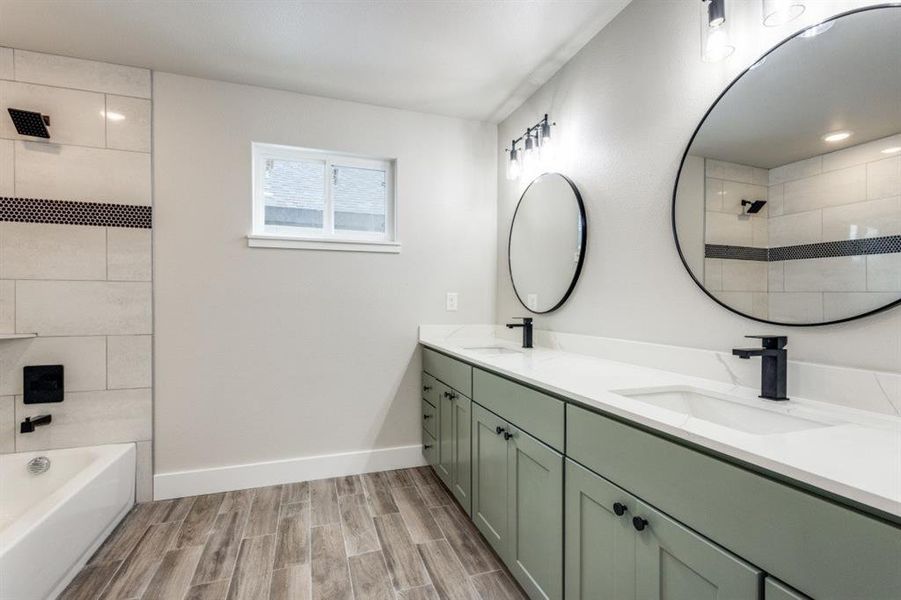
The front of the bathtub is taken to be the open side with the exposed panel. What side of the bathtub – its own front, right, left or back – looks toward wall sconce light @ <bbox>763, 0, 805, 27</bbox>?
front

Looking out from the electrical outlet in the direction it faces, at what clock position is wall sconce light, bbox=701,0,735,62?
The wall sconce light is roughly at 11 o'clock from the electrical outlet.

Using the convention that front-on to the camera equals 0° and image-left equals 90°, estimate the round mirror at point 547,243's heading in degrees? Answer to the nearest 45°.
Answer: approximately 45°

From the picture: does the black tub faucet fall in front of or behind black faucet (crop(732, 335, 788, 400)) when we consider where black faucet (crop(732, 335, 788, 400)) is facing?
in front

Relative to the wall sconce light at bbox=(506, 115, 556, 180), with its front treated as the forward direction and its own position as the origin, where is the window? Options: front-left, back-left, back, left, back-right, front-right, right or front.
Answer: front-right

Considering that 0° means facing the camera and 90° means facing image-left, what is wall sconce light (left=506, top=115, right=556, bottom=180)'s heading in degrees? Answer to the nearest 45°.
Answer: approximately 45°

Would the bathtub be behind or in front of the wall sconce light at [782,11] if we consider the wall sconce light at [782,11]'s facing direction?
in front

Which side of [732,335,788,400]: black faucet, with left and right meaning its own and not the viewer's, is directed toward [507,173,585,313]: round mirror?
right

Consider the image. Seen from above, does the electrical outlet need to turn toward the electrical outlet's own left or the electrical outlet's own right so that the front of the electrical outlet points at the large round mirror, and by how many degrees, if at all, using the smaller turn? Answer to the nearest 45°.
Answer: approximately 45° to the electrical outlet's own left

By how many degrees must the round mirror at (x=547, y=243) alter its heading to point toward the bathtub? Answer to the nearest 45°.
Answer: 0° — it already faces it

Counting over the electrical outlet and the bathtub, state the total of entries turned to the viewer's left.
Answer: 0

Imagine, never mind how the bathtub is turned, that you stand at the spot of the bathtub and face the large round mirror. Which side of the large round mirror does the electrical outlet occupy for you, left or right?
left

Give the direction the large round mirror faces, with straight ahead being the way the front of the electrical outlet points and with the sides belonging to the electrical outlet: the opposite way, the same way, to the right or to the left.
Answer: to the right
